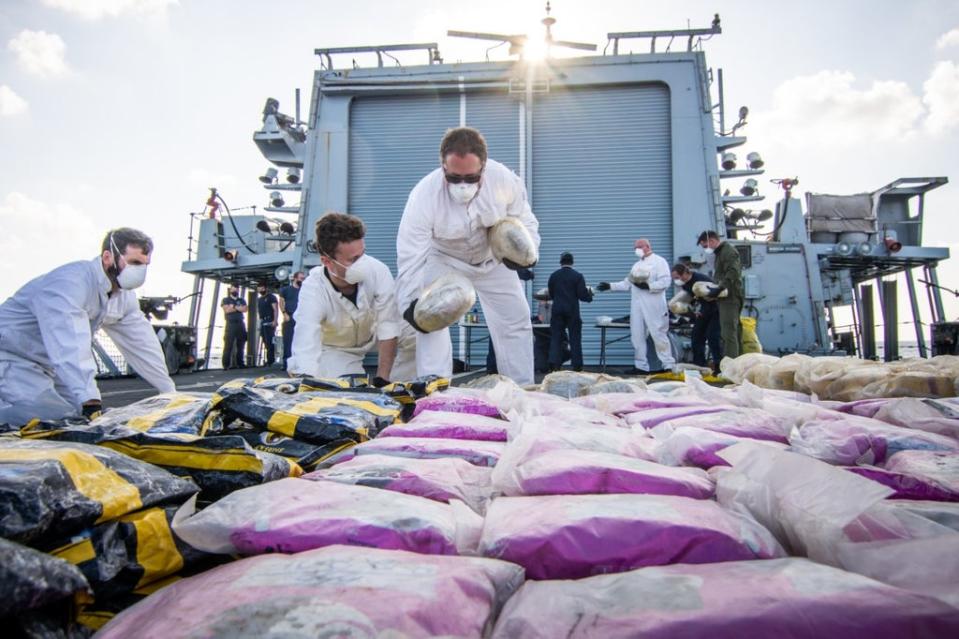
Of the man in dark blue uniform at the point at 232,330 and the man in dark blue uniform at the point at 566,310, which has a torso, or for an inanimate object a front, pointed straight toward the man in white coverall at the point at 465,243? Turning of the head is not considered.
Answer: the man in dark blue uniform at the point at 232,330

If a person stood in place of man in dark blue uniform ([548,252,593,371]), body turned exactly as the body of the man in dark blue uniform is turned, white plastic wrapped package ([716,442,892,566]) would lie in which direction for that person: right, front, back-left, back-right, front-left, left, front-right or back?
back

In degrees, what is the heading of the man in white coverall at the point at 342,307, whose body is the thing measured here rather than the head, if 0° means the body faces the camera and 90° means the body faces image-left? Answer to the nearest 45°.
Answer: approximately 315°

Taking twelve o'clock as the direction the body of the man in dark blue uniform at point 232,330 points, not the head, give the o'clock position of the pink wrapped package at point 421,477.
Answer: The pink wrapped package is roughly at 12 o'clock from the man in dark blue uniform.

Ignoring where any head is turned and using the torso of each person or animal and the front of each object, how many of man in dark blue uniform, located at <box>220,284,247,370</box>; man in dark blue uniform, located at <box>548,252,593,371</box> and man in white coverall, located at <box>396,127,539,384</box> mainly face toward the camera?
2

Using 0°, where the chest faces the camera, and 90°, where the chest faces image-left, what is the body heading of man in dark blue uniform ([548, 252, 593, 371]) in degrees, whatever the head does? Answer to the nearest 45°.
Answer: approximately 180°

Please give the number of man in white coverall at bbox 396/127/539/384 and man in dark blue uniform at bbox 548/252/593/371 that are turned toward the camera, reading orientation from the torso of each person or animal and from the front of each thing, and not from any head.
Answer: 1

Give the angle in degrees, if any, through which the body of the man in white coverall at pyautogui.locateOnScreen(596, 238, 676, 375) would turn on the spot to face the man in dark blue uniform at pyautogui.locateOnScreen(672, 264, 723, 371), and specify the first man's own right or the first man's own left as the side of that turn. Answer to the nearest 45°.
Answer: approximately 90° to the first man's own left

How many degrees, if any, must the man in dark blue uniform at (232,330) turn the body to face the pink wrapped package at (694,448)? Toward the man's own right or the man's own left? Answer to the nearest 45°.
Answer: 0° — they already face it
